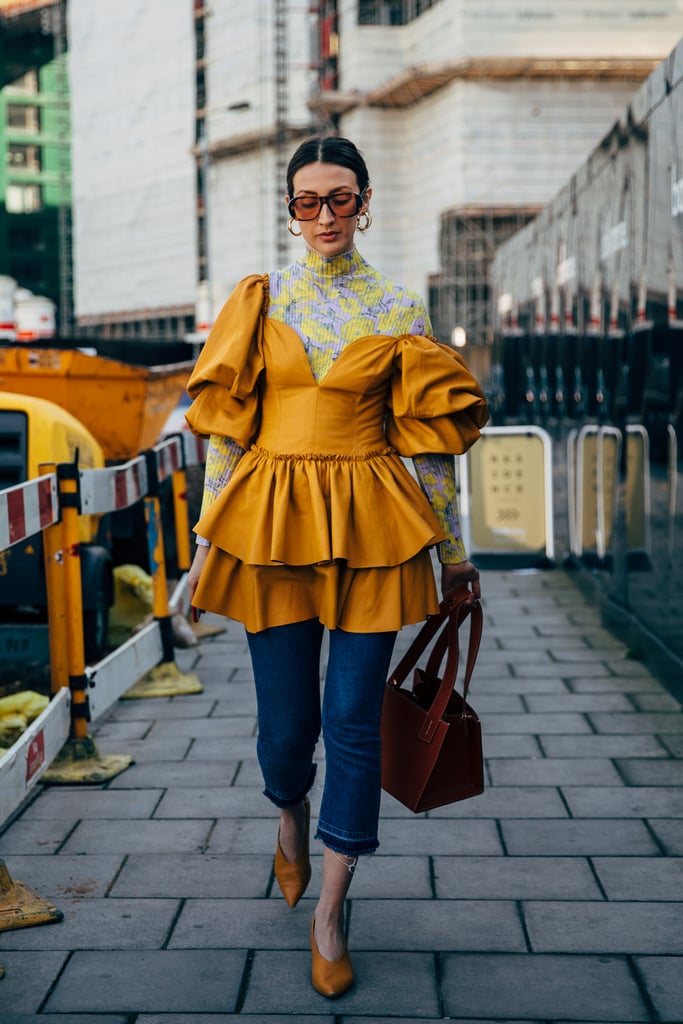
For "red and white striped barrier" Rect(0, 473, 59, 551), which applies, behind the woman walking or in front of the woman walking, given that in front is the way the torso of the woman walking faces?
behind

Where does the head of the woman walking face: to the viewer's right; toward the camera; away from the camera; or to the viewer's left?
toward the camera

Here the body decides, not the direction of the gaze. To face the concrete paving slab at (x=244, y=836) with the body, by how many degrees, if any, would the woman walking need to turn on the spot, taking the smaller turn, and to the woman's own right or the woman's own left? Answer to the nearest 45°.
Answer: approximately 180°

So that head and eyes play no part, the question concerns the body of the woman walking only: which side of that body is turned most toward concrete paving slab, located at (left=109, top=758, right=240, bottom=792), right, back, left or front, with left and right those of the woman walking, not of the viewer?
back

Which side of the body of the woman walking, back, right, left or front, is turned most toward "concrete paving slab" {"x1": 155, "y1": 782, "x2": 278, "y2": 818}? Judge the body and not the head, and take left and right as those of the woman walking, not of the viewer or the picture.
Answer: back

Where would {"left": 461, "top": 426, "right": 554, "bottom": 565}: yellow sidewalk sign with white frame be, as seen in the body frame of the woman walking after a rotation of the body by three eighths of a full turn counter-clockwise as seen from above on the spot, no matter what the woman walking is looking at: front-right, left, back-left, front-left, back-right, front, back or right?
front-left

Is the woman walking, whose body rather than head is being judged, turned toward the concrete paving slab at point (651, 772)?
no

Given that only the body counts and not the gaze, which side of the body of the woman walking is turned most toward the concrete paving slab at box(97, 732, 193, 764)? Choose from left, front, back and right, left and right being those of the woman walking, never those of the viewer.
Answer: back

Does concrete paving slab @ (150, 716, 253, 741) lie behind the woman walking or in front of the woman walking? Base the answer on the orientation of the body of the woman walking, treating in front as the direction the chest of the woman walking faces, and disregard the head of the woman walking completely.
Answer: behind

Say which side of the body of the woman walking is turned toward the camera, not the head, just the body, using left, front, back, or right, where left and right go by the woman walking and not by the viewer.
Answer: front

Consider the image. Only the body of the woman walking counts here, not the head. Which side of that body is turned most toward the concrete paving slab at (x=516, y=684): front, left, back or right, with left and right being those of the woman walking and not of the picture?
back

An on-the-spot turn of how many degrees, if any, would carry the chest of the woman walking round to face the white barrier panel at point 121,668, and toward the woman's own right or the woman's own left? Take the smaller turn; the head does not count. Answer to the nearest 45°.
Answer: approximately 180°

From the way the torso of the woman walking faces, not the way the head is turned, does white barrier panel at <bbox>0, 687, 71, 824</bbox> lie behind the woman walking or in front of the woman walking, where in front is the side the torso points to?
behind

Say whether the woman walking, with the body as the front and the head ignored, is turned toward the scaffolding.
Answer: no
